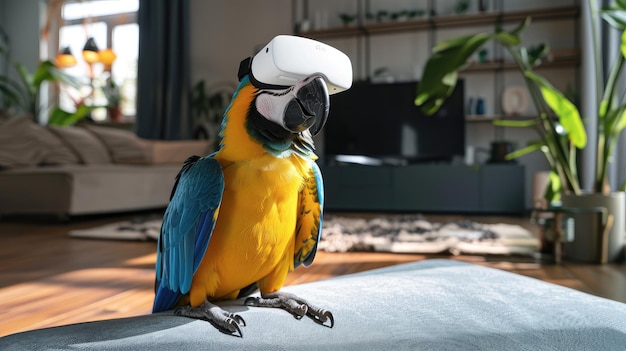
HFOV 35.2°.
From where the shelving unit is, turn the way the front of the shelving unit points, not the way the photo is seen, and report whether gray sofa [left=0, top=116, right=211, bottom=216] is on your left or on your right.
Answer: on your right

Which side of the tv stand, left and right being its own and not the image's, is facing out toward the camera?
front

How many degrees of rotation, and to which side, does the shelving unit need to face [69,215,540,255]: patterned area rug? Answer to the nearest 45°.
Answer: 0° — it already faces it

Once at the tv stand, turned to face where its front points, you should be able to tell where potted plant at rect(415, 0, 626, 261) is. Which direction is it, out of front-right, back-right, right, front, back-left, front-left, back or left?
front

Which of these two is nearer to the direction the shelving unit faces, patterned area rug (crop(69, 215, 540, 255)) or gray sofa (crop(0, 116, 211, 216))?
the patterned area rug

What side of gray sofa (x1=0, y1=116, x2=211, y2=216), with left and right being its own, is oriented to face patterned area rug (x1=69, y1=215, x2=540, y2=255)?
front

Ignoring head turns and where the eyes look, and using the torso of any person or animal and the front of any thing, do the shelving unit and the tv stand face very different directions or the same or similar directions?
same or similar directions

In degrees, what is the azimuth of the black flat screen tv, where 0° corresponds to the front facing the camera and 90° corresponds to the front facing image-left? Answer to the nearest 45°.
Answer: approximately 0°

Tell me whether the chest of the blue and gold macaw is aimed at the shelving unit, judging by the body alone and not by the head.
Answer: no

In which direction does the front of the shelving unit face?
toward the camera

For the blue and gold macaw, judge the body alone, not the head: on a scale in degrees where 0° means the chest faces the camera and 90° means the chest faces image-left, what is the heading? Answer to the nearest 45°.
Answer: approximately 315°

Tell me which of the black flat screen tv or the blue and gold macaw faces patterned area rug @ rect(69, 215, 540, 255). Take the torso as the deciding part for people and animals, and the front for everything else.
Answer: the black flat screen tv

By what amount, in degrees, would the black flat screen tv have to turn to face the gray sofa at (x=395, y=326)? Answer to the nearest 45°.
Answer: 0° — it already faces it
